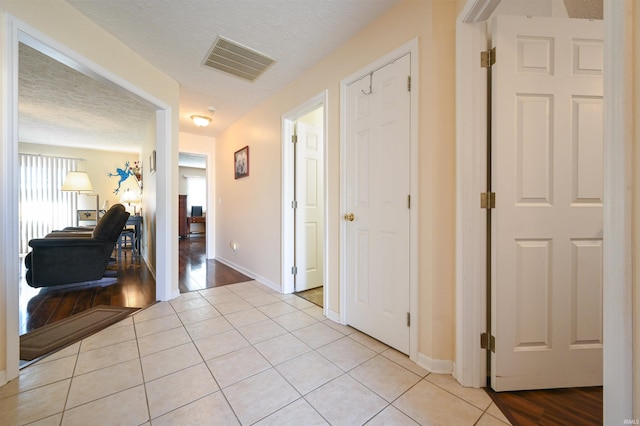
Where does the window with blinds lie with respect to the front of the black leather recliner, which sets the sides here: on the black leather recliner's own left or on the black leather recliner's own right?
on the black leather recliner's own right

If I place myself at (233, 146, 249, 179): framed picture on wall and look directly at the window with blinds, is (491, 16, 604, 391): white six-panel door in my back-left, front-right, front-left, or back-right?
back-left

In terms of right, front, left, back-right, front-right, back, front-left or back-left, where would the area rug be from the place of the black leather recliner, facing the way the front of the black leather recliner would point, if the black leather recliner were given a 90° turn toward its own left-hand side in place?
front

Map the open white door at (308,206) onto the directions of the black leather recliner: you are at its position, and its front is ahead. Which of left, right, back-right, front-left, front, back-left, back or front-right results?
back-left

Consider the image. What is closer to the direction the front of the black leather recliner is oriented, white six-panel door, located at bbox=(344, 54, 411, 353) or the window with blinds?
the window with blinds

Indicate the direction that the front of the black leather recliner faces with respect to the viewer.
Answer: facing to the left of the viewer

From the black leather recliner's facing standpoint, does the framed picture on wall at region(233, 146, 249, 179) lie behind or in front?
behind

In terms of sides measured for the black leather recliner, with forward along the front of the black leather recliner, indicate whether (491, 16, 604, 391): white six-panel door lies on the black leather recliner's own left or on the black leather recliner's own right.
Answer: on the black leather recliner's own left

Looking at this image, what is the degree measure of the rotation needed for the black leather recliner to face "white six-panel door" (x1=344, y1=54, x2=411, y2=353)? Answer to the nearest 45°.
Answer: approximately 135° to its left
